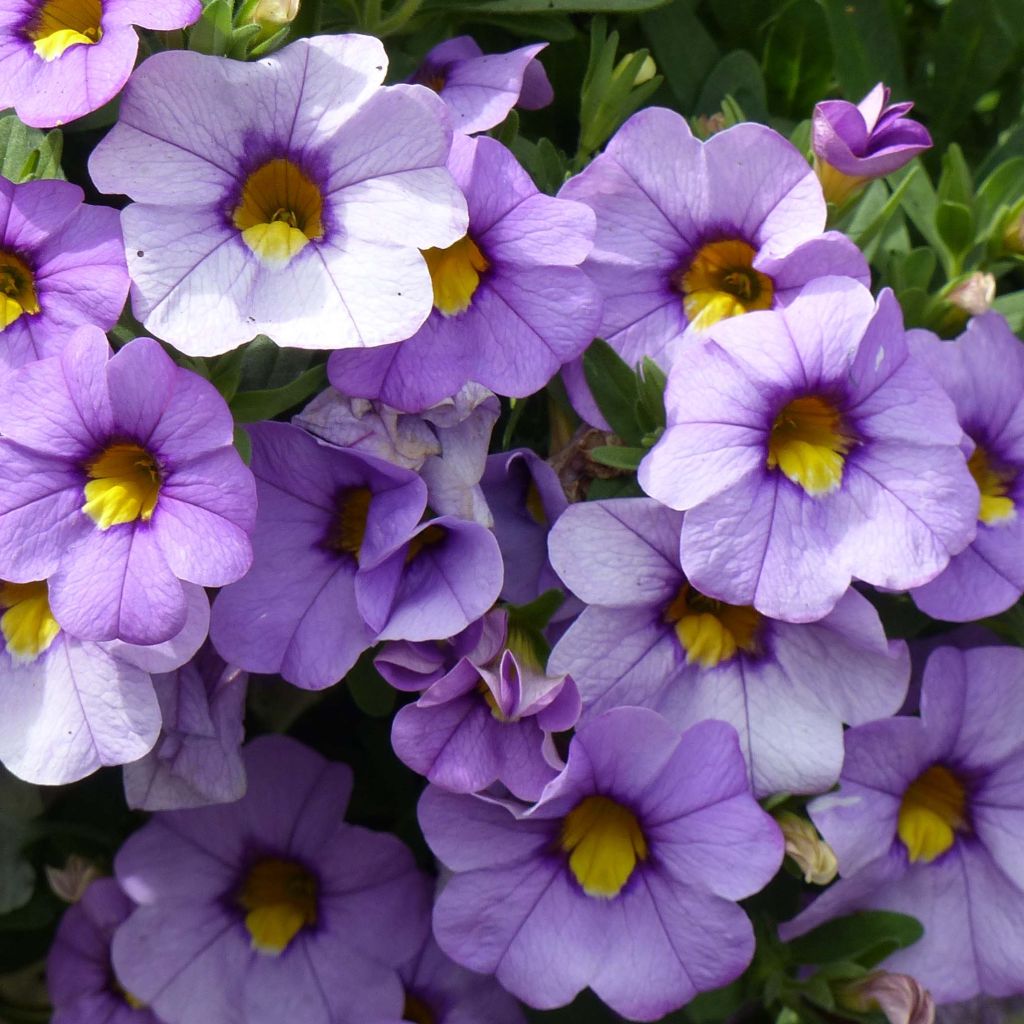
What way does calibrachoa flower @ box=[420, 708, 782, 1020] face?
toward the camera

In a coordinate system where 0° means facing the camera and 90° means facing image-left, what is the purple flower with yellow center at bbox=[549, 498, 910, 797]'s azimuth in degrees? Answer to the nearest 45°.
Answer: approximately 0°

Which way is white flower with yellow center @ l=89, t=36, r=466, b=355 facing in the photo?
toward the camera
